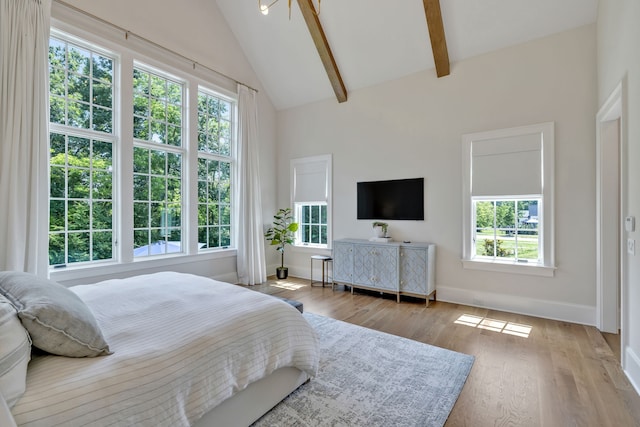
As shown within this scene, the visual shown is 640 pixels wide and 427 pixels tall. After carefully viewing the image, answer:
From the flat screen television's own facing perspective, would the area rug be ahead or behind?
ahead

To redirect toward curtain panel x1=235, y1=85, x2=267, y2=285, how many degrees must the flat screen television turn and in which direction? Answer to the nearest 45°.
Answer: approximately 45° to its right

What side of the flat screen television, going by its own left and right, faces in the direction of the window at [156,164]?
front

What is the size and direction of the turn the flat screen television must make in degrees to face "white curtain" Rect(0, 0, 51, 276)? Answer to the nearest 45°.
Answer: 0° — it already faces it

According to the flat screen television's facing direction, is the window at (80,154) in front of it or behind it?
in front

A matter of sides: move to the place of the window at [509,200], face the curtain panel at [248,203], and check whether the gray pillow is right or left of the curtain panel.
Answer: left

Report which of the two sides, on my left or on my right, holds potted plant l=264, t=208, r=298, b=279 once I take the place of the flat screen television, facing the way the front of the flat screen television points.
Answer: on my right

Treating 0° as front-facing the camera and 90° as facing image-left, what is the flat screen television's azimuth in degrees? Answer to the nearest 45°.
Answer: approximately 45°

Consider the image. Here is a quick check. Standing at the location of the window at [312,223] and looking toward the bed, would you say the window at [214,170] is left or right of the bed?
right

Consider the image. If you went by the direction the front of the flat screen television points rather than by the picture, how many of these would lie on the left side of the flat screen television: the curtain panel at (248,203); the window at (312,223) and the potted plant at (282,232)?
0

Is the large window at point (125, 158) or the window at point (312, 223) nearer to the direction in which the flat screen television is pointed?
the large window
